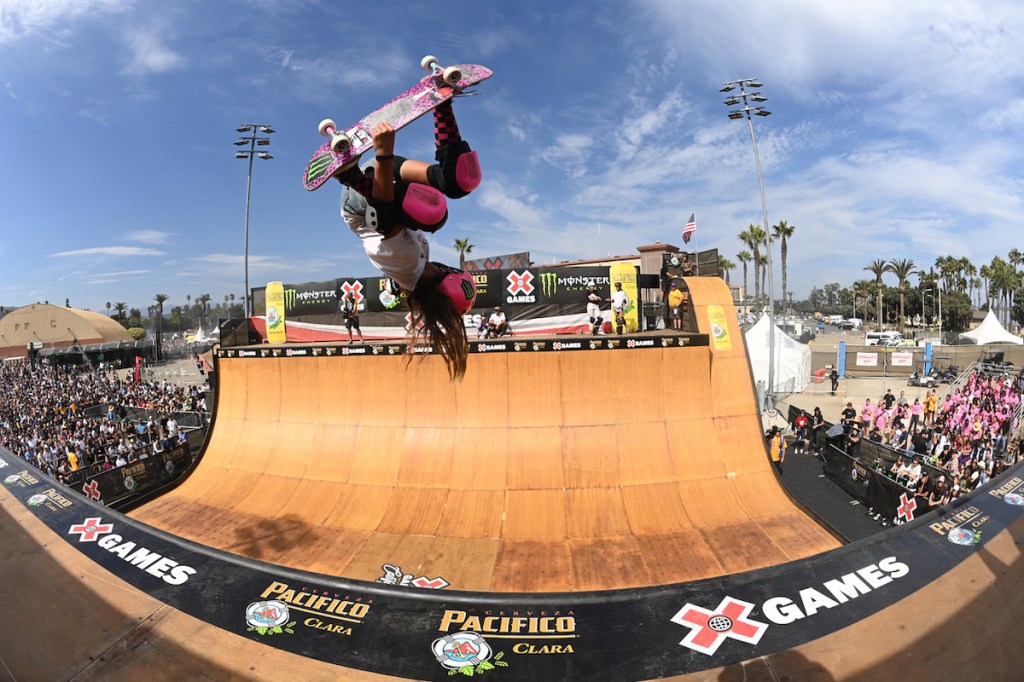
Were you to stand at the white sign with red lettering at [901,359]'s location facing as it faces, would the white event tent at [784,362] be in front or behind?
in front

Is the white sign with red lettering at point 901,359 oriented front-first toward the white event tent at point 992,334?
no

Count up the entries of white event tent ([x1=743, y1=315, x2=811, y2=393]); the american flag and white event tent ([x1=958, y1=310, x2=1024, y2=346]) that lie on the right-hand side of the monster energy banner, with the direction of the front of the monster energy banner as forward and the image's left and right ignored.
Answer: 0

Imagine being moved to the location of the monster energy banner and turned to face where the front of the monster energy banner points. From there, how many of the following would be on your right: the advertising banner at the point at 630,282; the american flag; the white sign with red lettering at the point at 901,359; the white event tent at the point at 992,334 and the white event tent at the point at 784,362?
0

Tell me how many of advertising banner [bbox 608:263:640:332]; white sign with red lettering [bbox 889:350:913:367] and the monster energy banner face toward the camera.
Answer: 3

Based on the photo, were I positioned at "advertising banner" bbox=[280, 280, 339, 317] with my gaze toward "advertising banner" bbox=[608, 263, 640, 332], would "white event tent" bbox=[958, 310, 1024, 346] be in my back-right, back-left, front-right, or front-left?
front-left

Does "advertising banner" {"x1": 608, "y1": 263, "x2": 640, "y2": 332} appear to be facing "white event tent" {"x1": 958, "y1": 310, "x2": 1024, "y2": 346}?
no

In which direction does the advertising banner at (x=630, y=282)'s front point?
toward the camera

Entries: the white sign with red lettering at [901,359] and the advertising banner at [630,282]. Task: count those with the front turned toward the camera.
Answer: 2

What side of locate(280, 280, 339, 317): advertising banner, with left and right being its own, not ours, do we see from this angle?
front
